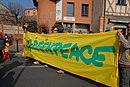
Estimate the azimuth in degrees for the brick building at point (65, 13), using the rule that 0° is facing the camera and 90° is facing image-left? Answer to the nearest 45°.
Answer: approximately 0°

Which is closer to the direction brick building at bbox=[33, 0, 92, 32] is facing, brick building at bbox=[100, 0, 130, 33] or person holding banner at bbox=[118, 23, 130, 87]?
the person holding banner

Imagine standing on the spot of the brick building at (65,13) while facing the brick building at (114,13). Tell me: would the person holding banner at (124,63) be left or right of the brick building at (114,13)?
right

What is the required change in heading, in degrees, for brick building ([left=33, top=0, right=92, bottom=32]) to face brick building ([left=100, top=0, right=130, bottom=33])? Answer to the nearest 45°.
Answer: approximately 45° to its left

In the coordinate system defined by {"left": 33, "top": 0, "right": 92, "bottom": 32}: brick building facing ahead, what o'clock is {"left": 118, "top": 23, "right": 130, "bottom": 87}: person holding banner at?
The person holding banner is roughly at 12 o'clock from the brick building.
